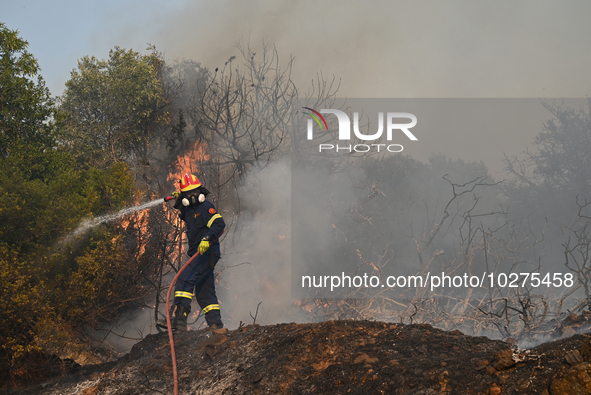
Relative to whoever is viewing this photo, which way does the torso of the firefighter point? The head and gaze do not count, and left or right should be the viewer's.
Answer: facing the viewer and to the left of the viewer

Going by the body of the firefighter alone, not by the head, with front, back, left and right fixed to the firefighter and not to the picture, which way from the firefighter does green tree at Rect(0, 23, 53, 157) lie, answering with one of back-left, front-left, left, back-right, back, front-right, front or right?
right

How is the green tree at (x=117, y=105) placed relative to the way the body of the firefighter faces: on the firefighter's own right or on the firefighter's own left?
on the firefighter's own right
